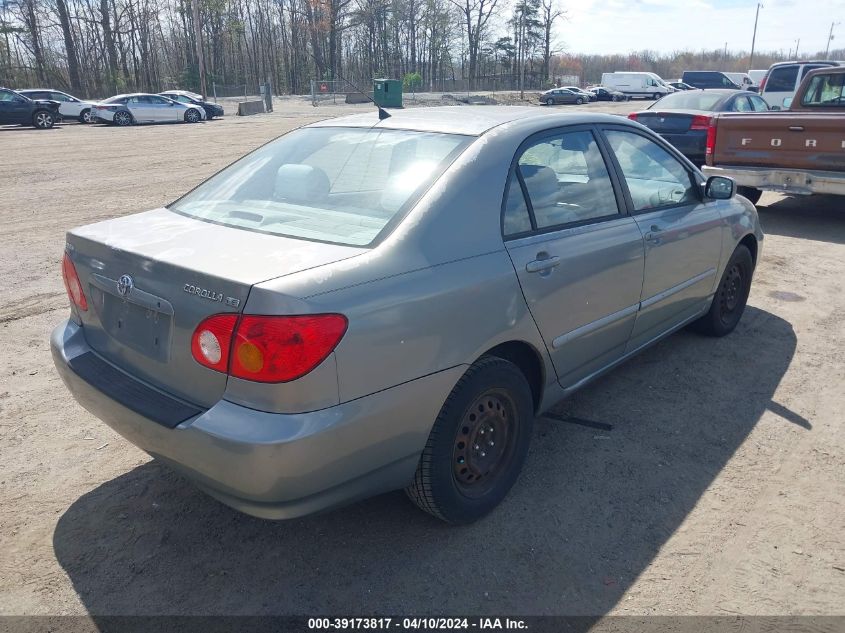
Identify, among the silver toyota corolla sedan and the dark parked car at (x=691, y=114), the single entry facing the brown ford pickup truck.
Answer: the silver toyota corolla sedan

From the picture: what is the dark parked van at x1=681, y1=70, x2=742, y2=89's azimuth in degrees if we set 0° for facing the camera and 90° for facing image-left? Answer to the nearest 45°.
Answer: approximately 270°

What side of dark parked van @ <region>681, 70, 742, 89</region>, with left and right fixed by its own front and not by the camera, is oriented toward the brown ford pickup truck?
right

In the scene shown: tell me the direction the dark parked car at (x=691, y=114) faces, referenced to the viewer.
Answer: facing away from the viewer and to the right of the viewer

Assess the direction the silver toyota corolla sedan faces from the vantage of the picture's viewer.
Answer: facing away from the viewer and to the right of the viewer
